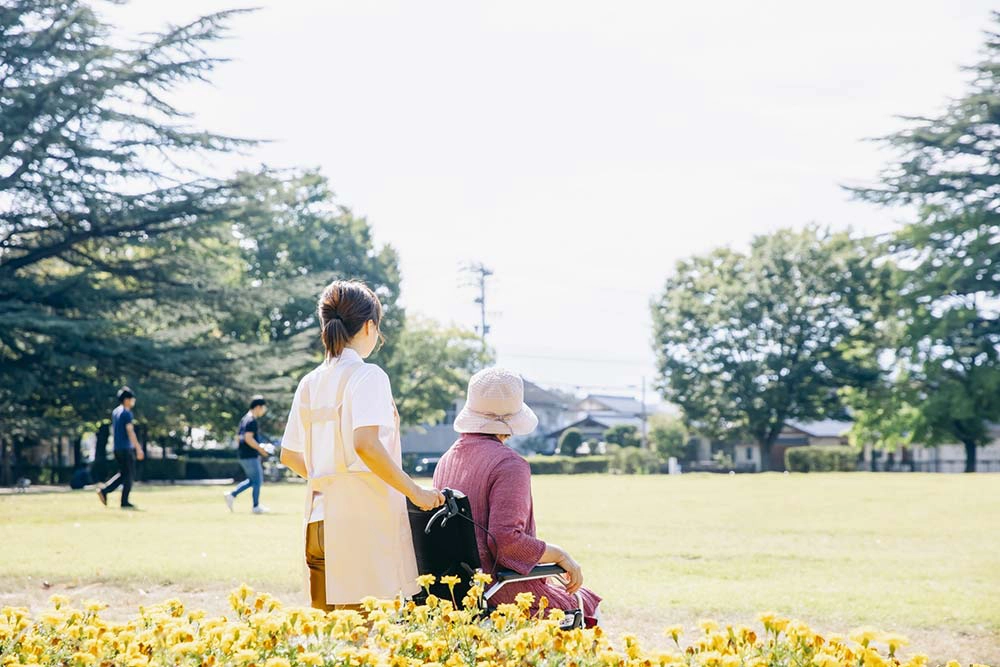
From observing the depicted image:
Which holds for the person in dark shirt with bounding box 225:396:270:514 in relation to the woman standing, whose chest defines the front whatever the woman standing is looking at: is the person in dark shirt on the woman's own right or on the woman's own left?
on the woman's own left

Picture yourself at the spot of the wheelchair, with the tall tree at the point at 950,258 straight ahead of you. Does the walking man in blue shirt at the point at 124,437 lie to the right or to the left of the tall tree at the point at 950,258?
left

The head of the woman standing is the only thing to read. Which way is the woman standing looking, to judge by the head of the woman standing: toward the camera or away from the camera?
away from the camera

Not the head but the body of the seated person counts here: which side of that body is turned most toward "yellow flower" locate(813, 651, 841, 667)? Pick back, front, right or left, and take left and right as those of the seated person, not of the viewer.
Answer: right

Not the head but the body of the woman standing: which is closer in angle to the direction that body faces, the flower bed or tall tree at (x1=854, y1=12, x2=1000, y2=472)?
the tall tree

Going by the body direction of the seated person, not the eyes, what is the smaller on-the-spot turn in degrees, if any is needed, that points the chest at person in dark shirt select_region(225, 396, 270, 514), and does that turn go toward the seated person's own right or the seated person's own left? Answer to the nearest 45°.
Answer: approximately 45° to the seated person's own left

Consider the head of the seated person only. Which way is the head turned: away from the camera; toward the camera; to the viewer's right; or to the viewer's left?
away from the camera

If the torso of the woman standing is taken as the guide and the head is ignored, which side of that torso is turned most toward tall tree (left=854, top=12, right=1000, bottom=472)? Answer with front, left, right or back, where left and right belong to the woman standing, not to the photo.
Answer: front

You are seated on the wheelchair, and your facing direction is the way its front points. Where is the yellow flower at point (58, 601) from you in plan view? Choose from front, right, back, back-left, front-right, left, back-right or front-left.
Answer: back-left
